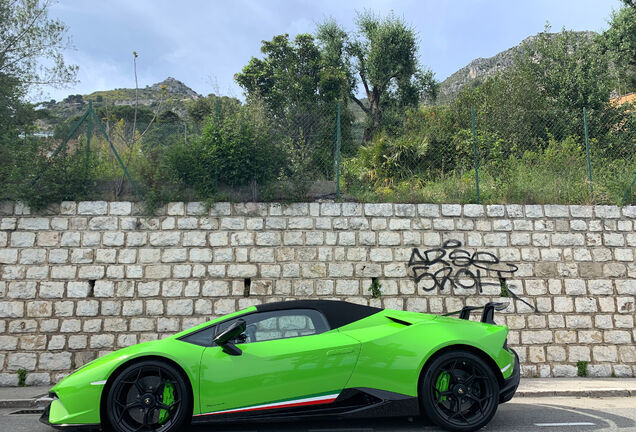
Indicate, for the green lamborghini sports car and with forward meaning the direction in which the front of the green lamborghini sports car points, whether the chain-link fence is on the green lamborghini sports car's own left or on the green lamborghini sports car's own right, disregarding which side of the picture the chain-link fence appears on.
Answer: on the green lamborghini sports car's own right

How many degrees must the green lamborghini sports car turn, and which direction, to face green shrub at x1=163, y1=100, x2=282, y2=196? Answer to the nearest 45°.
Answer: approximately 90° to its right

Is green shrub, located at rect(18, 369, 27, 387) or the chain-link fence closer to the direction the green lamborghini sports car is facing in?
the green shrub

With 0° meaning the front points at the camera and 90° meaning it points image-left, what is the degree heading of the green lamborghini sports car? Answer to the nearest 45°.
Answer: approximately 90°

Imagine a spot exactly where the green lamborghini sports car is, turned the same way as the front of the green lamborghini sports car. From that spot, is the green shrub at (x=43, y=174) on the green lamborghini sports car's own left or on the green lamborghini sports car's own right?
on the green lamborghini sports car's own right

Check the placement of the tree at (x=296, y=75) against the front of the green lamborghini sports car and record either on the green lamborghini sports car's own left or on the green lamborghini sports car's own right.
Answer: on the green lamborghini sports car's own right

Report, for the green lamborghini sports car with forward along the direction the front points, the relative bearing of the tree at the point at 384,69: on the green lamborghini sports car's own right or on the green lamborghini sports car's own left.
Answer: on the green lamborghini sports car's own right
